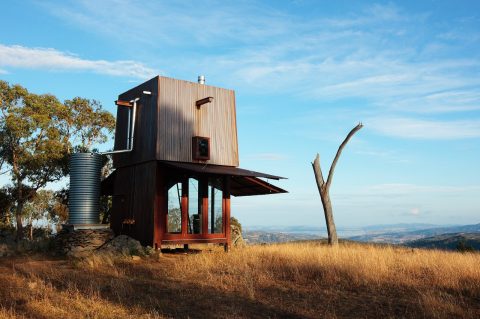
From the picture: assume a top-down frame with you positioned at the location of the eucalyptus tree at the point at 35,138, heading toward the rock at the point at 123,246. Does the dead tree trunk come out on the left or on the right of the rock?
left

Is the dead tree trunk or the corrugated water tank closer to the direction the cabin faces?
the dead tree trunk

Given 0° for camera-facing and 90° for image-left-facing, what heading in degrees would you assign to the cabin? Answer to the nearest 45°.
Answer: approximately 315°

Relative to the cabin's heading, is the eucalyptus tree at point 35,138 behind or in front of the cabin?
behind

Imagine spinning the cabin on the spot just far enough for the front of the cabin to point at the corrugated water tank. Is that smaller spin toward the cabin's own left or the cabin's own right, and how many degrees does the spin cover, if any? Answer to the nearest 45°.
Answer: approximately 135° to the cabin's own right

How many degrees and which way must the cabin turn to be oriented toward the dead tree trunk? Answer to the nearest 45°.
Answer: approximately 45° to its left

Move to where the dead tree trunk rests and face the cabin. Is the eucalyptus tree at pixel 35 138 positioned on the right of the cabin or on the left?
right
